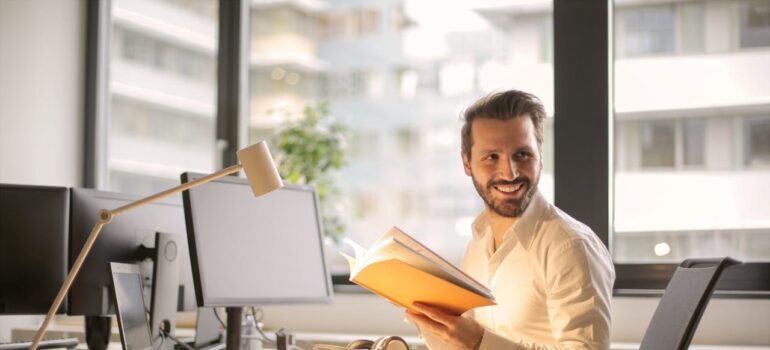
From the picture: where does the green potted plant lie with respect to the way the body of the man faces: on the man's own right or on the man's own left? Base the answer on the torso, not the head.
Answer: on the man's own right

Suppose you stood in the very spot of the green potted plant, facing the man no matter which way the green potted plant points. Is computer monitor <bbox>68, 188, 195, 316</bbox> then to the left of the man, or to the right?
right

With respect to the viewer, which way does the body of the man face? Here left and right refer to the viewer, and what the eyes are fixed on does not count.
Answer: facing the viewer and to the left of the viewer

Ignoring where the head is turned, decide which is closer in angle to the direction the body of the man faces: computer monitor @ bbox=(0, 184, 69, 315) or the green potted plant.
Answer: the computer monitor

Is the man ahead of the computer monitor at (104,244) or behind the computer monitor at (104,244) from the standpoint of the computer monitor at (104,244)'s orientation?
behind
